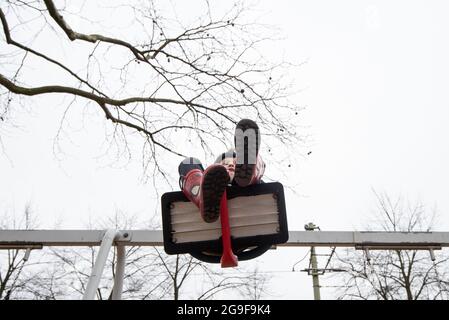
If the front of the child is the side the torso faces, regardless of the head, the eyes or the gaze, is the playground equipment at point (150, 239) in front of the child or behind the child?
behind

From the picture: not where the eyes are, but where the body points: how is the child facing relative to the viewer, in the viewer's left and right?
facing the viewer
